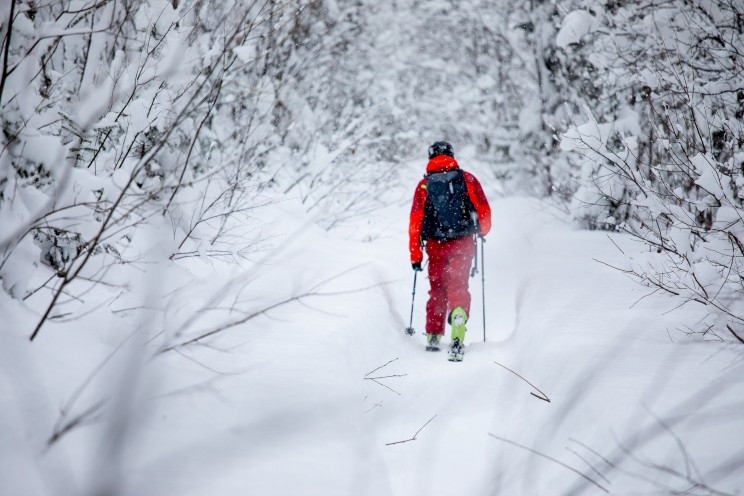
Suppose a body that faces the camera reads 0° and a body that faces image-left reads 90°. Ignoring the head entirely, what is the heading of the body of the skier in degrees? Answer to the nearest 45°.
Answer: approximately 180°

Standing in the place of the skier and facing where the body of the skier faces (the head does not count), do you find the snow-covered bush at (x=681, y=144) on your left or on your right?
on your right
